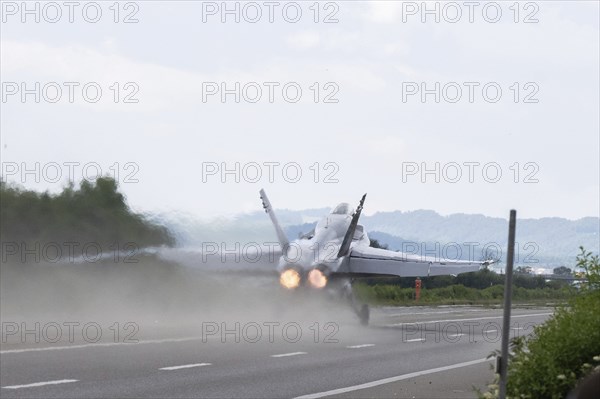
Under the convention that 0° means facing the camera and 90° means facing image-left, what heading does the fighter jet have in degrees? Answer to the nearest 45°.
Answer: approximately 225°
